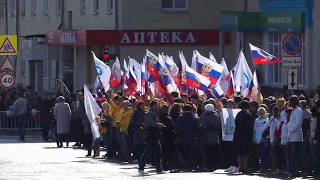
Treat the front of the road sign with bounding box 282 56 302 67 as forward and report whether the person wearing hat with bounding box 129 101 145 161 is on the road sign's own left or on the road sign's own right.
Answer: on the road sign's own right

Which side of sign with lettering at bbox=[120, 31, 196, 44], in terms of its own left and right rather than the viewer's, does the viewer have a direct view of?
front

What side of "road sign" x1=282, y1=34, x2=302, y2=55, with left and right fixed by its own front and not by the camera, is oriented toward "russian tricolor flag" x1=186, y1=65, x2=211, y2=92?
right

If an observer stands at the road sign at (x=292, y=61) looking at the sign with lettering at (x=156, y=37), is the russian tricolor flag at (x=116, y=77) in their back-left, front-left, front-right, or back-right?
front-left

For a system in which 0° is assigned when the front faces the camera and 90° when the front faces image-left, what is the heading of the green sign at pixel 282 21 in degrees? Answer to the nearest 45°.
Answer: approximately 0°

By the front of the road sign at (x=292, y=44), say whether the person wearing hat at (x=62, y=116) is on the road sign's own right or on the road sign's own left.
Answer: on the road sign's own right
